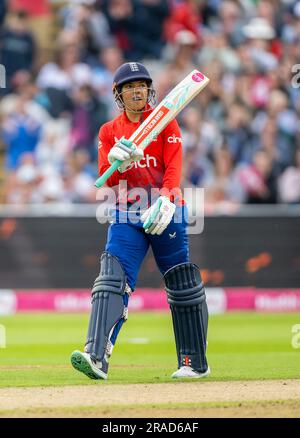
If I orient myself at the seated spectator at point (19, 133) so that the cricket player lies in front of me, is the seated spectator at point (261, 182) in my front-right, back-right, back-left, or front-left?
front-left

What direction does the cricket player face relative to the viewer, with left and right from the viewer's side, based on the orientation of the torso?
facing the viewer

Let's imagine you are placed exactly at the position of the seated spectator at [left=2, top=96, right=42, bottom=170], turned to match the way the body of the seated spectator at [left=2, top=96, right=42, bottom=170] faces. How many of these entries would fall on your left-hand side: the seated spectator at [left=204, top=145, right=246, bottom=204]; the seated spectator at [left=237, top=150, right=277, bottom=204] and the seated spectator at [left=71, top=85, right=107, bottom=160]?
3

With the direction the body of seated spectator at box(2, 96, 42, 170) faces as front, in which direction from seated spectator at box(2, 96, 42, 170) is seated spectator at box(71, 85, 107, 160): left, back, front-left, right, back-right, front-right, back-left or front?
left

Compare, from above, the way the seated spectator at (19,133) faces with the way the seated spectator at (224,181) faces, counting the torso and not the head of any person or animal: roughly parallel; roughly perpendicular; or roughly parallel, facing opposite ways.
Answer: roughly parallel

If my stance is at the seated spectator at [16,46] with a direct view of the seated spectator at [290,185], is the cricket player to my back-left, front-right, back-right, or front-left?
front-right

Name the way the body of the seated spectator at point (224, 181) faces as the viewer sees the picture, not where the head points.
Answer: toward the camera

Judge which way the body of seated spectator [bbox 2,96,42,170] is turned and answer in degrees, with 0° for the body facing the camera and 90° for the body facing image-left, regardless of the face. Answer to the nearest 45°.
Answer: approximately 0°

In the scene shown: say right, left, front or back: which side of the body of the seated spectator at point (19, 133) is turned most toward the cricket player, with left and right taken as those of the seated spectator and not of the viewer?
front

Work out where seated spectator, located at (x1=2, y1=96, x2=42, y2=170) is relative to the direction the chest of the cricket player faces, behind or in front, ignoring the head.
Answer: behind

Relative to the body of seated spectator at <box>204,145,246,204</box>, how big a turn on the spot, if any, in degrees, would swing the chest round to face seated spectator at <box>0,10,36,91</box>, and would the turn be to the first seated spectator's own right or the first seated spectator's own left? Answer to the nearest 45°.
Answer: approximately 90° to the first seated spectator's own right

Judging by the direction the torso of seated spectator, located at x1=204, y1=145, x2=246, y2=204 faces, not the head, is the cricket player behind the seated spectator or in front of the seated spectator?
in front
